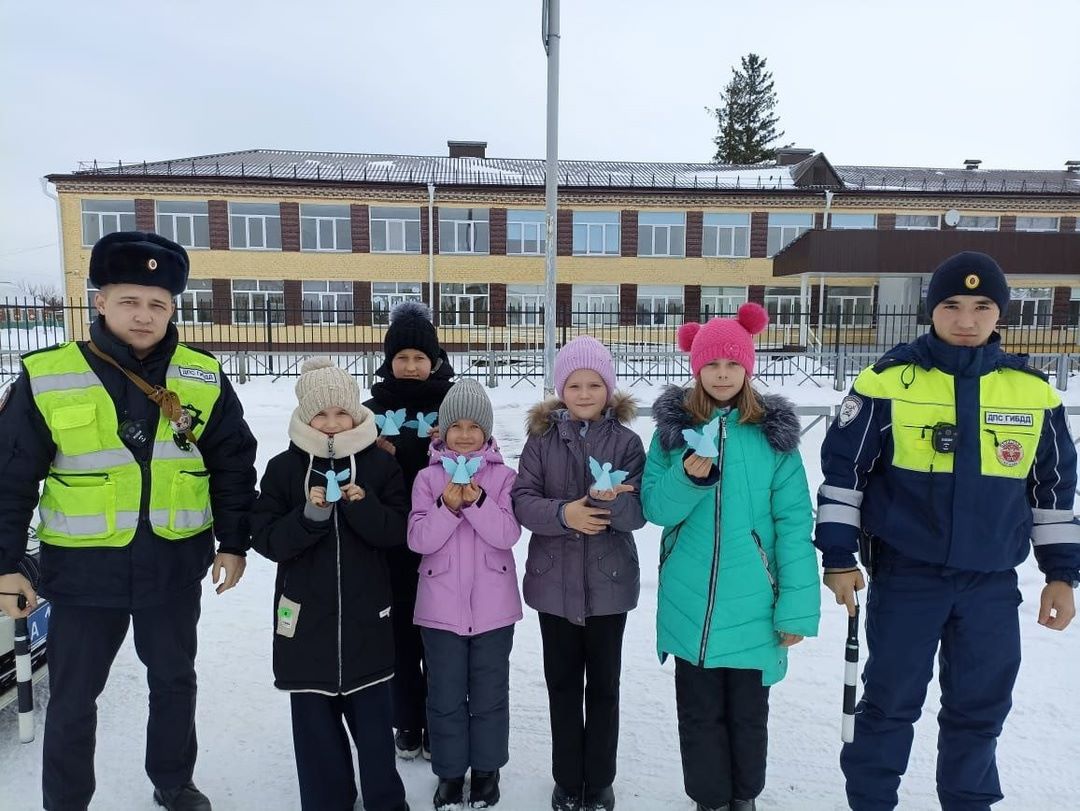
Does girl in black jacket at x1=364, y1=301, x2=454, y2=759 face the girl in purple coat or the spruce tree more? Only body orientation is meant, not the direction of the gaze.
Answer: the girl in purple coat

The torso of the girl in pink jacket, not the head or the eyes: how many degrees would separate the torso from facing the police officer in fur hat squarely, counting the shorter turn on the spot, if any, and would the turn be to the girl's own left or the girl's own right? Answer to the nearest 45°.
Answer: approximately 90° to the girl's own right

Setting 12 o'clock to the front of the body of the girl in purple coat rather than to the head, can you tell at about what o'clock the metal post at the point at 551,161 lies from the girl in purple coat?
The metal post is roughly at 6 o'clock from the girl in purple coat.

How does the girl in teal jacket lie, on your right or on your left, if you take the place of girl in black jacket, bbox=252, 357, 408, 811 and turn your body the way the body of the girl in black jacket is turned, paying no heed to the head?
on your left
